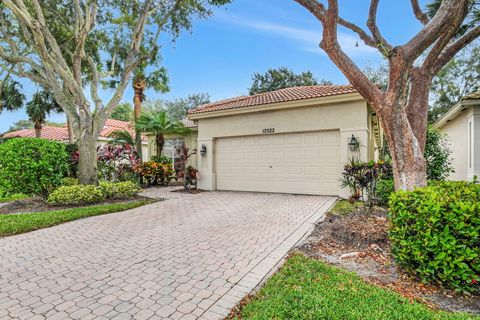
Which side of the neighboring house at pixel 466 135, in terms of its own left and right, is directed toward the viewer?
front

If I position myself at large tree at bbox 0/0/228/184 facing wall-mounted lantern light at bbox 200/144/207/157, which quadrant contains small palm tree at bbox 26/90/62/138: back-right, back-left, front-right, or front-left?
back-left

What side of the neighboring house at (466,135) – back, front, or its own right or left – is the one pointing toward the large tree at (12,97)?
right

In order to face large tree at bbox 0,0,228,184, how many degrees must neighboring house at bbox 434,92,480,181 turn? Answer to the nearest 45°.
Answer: approximately 45° to its right

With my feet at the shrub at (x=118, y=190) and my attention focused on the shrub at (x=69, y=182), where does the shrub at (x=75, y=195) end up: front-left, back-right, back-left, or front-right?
front-left

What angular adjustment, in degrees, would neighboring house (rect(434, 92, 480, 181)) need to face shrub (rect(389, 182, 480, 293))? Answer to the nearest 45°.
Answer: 0° — it already faces it

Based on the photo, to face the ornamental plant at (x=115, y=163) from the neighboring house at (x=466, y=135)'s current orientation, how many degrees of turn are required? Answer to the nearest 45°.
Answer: approximately 45° to its right

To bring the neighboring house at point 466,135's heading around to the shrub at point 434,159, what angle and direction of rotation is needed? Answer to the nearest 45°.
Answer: approximately 90° to its right

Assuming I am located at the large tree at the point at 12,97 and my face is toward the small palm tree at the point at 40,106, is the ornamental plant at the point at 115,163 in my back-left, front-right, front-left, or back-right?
front-right

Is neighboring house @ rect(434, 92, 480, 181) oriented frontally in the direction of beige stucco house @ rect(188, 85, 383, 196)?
no

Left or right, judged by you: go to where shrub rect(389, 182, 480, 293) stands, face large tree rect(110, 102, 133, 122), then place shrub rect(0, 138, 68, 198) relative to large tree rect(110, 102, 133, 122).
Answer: left

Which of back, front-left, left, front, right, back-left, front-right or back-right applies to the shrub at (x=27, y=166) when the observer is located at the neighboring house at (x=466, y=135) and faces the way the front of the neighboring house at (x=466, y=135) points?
front-right

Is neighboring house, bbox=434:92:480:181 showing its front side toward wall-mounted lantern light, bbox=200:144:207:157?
no

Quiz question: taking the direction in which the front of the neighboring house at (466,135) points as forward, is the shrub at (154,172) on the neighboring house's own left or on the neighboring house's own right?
on the neighboring house's own right
